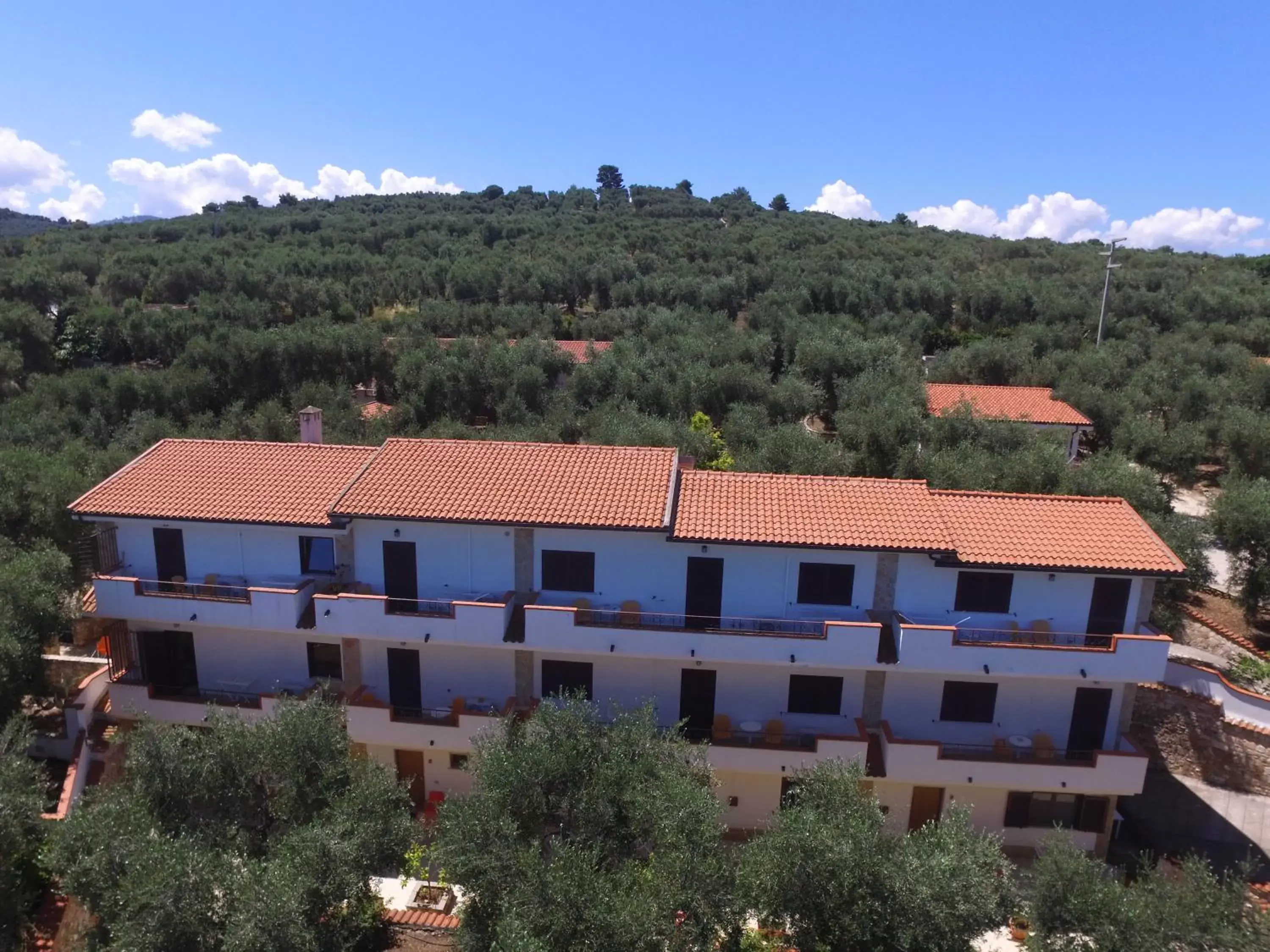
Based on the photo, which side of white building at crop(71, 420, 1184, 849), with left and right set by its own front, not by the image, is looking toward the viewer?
front

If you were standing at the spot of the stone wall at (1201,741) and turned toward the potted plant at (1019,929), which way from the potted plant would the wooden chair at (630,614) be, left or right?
right

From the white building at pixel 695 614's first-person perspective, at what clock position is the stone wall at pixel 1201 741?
The stone wall is roughly at 9 o'clock from the white building.

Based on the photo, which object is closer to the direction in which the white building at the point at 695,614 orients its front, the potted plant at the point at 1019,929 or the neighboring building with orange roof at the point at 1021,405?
the potted plant

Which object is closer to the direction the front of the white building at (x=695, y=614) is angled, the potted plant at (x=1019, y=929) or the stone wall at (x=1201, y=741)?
the potted plant

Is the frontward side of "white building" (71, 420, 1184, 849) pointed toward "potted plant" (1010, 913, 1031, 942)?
no

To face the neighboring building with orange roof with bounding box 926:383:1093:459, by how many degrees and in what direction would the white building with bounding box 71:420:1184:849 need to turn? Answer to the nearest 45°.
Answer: approximately 135° to its left

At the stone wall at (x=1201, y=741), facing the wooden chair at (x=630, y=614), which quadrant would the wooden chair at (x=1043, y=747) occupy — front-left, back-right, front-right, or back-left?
front-left
